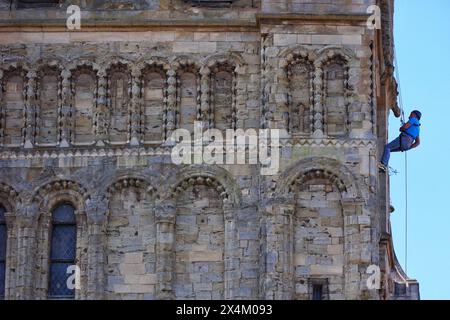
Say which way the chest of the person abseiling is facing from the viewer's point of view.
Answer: to the viewer's left
